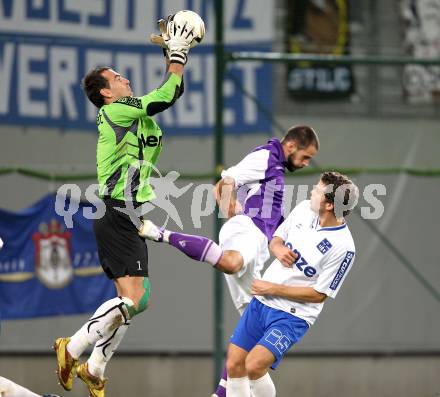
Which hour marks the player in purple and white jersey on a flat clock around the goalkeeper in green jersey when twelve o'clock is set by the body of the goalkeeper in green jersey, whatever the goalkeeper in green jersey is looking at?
The player in purple and white jersey is roughly at 11 o'clock from the goalkeeper in green jersey.

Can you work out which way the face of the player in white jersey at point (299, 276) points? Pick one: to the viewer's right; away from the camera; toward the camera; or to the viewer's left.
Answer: to the viewer's left

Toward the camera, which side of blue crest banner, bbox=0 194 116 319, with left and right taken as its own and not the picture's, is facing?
front

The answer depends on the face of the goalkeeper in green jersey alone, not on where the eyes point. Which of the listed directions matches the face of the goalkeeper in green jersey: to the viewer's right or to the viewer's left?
to the viewer's right

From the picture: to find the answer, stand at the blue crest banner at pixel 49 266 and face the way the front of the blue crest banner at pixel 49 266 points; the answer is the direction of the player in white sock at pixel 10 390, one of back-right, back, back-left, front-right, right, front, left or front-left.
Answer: front

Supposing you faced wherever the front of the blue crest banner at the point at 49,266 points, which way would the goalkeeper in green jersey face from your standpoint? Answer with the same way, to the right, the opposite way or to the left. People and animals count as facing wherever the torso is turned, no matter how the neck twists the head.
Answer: to the left

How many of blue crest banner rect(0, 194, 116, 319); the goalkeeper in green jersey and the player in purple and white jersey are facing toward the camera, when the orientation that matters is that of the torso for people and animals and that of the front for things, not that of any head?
1

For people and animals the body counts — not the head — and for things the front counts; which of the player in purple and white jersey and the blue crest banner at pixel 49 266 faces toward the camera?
the blue crest banner

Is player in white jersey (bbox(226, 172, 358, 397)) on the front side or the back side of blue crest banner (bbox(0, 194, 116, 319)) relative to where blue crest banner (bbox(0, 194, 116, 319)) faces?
on the front side

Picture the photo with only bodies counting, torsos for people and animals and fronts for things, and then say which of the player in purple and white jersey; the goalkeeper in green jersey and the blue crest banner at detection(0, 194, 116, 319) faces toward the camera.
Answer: the blue crest banner

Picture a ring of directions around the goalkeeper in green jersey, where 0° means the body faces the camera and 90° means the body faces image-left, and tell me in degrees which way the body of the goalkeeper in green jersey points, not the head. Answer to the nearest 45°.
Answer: approximately 270°

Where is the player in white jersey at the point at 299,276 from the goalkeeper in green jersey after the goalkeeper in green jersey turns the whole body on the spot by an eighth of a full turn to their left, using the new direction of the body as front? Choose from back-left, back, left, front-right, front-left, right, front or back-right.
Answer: front-right
